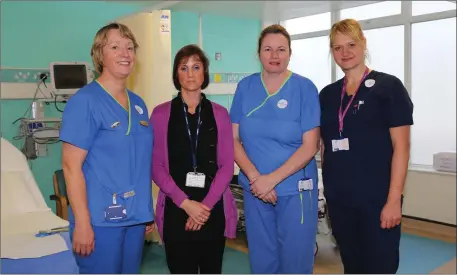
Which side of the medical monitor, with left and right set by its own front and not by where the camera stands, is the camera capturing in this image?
front

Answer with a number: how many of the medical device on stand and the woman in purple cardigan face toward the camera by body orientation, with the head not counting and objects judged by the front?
2

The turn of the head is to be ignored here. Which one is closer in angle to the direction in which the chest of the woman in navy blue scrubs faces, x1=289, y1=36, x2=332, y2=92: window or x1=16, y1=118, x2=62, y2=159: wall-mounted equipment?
the wall-mounted equipment

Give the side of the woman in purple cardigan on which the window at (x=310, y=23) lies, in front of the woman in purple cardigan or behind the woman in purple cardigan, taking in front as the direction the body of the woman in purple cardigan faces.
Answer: behind

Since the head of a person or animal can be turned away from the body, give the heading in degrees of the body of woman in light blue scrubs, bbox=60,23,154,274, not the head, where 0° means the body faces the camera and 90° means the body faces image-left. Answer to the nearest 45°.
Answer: approximately 315°

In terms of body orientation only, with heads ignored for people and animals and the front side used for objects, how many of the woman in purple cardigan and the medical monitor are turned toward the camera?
2

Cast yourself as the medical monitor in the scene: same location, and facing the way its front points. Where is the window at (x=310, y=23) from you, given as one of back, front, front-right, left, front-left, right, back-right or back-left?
left

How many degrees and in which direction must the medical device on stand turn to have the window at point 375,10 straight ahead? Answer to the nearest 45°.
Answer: approximately 90° to its left

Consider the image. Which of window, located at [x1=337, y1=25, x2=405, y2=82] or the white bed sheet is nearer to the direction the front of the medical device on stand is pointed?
the white bed sheet

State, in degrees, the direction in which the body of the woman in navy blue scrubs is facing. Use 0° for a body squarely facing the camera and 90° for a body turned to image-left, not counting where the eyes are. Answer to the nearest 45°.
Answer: approximately 45°

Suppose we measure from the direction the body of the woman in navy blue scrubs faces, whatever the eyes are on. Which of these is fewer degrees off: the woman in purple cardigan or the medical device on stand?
the woman in purple cardigan

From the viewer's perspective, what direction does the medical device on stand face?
toward the camera
